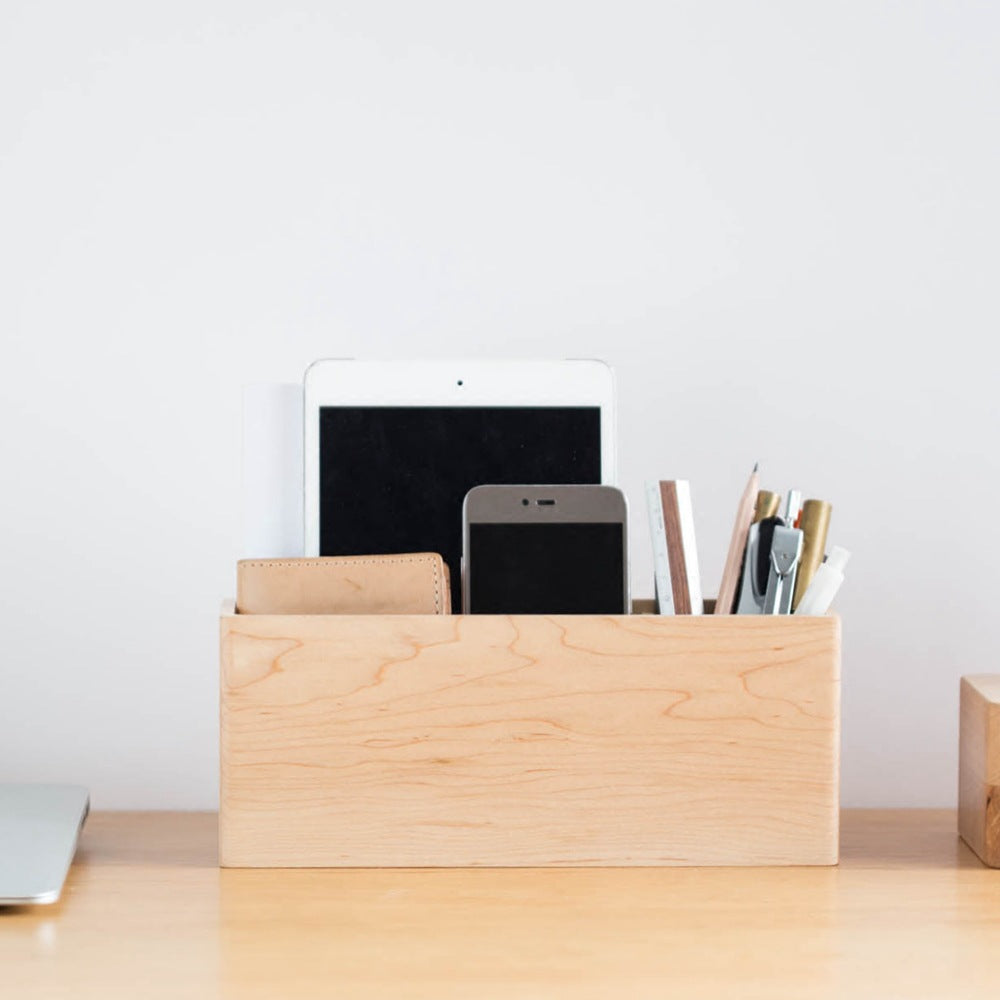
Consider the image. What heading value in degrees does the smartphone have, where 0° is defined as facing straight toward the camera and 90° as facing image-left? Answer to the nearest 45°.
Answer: approximately 0°

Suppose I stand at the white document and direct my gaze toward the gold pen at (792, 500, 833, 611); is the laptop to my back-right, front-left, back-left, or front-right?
back-right
